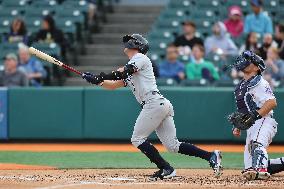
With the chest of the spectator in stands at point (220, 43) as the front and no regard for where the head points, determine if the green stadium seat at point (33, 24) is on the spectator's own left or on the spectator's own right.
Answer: on the spectator's own right

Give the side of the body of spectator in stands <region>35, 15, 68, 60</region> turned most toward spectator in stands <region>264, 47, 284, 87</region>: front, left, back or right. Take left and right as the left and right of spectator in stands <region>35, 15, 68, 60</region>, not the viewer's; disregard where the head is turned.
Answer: left

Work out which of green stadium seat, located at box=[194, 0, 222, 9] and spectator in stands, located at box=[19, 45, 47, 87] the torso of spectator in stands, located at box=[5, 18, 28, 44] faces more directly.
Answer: the spectator in stands

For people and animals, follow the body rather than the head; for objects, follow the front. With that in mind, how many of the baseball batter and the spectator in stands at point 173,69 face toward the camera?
1
